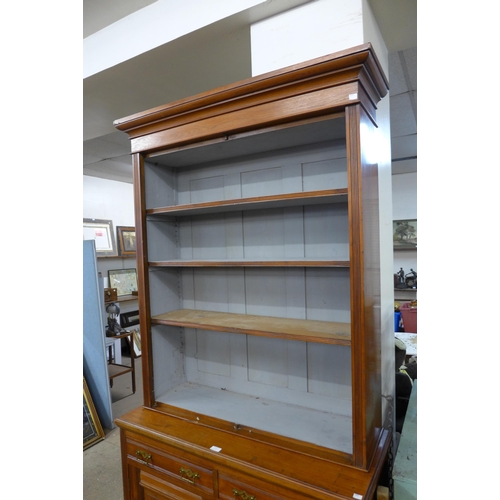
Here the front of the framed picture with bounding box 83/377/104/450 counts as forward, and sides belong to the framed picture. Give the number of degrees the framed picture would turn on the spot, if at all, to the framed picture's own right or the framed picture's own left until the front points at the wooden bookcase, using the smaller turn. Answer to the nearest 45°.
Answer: approximately 45° to the framed picture's own right

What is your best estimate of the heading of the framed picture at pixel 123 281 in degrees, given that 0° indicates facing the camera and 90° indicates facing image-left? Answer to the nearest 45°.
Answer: approximately 0°

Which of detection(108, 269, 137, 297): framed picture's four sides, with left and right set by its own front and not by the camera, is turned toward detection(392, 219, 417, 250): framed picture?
left

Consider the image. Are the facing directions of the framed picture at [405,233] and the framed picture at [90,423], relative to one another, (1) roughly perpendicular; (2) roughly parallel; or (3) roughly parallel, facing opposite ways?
roughly perpendicular

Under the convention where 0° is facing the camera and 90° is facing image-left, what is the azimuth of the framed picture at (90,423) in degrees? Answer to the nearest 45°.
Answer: approximately 315°

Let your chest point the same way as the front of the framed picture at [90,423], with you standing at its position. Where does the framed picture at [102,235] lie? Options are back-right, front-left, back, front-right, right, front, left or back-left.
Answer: back-left

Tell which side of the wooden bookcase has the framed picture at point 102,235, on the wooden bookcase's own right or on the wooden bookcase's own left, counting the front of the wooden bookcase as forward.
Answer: on the wooden bookcase's own right

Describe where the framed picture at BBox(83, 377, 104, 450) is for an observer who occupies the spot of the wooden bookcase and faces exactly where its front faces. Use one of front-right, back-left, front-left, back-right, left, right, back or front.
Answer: right

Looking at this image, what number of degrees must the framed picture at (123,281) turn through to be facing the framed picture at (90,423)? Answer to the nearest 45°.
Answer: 0° — it already faces it
